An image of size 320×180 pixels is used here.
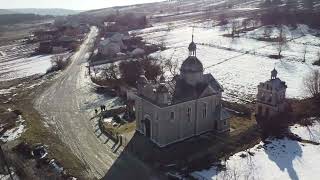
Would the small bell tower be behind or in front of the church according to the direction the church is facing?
behind

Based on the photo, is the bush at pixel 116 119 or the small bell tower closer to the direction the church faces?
the bush

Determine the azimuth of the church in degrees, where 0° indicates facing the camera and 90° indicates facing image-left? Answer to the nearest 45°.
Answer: approximately 45°

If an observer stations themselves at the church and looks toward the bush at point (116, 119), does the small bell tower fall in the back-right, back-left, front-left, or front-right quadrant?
back-right
